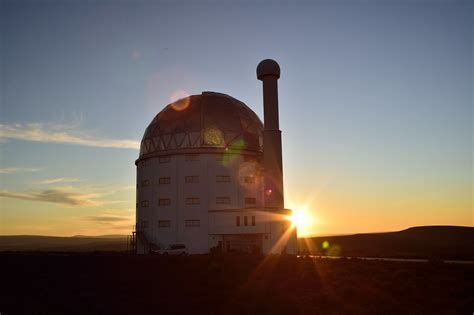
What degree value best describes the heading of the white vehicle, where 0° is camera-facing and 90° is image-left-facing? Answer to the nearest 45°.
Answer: approximately 90°
